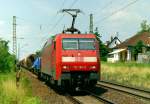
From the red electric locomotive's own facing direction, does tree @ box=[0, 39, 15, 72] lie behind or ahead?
behind

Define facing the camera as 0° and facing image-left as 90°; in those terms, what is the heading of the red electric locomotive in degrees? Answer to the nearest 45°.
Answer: approximately 0°
